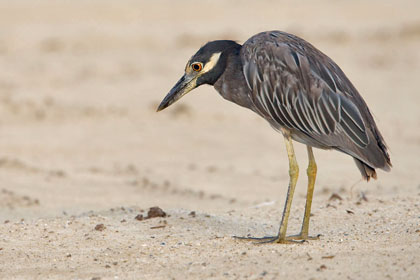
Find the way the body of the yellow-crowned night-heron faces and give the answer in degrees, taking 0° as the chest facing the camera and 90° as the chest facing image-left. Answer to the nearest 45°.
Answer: approximately 90°
